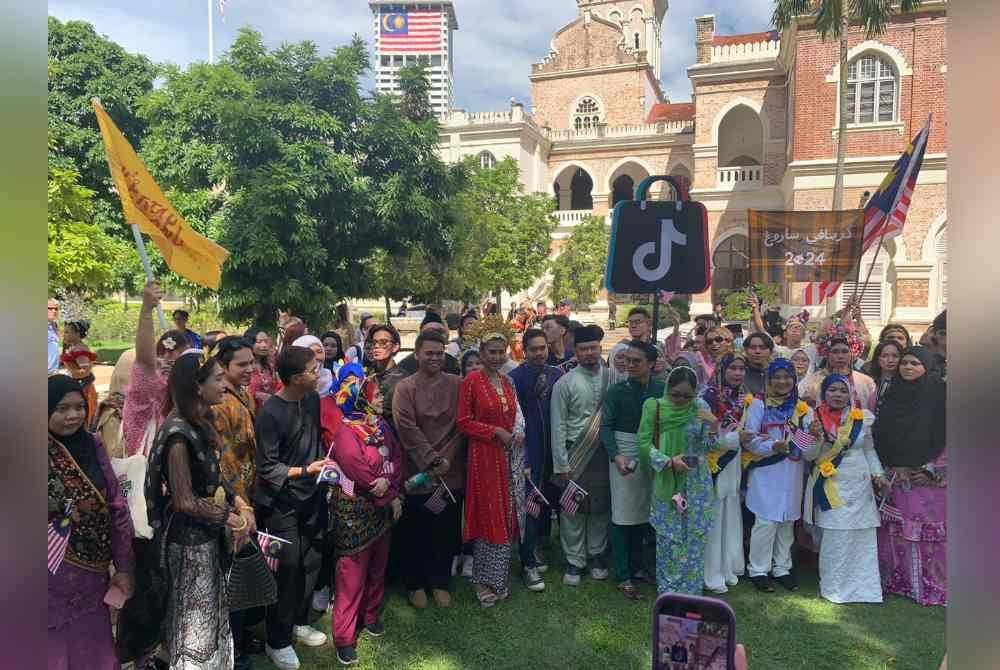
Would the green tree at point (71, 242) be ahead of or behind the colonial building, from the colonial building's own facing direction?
ahead

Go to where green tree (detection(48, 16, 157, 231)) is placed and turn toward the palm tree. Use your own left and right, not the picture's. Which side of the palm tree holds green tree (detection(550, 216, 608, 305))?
left

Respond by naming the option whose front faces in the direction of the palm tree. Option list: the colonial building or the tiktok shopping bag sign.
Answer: the colonial building

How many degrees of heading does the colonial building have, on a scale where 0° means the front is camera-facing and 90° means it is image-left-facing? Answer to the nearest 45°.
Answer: approximately 0°

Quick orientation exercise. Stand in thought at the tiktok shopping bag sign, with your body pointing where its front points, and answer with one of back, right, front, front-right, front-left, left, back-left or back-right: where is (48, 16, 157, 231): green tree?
back-right

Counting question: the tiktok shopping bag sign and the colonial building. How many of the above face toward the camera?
2

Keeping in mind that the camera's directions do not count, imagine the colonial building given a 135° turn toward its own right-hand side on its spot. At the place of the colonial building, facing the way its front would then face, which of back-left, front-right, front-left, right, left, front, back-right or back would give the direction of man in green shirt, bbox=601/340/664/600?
back-left

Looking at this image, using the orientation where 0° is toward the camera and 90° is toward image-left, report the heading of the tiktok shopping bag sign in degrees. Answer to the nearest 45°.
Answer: approximately 0°

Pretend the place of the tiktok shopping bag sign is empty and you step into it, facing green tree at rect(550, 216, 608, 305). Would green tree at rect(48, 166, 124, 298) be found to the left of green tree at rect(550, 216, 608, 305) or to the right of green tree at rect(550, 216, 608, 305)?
left

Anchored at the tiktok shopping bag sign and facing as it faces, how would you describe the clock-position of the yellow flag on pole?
The yellow flag on pole is roughly at 3 o'clock from the tiktok shopping bag sign.

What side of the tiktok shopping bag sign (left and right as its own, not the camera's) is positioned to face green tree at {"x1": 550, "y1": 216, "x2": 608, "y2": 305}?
back

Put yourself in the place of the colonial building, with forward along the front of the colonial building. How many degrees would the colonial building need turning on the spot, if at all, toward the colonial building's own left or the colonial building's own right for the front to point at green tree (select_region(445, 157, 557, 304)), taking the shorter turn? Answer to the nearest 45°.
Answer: approximately 45° to the colonial building's own right
